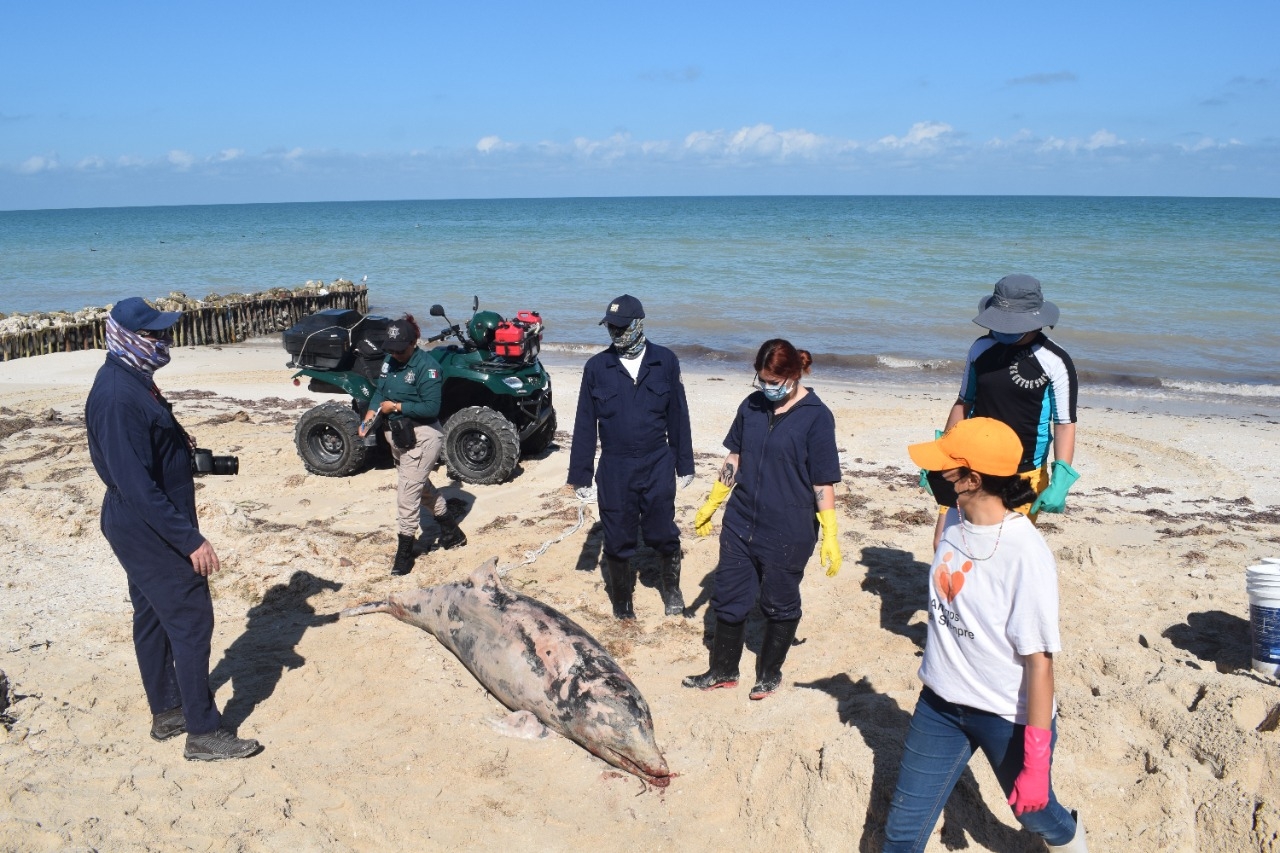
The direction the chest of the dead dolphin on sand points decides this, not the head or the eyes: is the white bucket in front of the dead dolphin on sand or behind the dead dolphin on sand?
in front

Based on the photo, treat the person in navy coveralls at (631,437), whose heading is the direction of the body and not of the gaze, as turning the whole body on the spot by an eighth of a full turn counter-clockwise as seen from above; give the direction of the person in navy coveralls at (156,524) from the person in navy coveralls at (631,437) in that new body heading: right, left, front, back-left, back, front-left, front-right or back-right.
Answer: right

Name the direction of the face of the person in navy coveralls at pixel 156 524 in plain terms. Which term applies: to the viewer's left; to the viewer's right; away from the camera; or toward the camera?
to the viewer's right

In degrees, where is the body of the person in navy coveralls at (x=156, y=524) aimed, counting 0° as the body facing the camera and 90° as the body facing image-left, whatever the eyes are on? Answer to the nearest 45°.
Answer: approximately 270°

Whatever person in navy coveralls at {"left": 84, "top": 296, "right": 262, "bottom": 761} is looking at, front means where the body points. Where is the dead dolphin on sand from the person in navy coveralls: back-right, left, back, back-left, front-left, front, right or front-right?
front

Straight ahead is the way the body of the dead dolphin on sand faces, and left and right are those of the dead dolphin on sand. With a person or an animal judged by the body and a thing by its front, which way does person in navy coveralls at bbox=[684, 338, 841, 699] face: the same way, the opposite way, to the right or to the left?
to the right

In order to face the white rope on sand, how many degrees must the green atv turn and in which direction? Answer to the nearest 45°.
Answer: approximately 45° to its right

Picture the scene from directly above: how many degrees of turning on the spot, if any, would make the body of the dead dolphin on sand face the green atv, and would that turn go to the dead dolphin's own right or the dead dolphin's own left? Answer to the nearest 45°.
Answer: approximately 135° to the dead dolphin's own left

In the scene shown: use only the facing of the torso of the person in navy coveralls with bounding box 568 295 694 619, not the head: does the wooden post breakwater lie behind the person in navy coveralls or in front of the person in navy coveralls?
behind

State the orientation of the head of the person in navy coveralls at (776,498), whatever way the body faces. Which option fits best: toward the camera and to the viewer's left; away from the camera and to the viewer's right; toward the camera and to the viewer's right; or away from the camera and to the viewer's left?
toward the camera and to the viewer's left

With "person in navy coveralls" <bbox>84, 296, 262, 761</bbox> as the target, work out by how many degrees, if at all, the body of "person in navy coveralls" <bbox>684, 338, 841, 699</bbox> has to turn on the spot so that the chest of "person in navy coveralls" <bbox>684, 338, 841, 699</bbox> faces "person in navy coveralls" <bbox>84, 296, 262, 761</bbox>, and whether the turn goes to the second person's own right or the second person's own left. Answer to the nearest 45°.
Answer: approximately 45° to the second person's own right

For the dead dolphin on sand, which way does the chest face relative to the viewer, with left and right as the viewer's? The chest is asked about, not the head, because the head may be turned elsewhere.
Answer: facing the viewer and to the right of the viewer

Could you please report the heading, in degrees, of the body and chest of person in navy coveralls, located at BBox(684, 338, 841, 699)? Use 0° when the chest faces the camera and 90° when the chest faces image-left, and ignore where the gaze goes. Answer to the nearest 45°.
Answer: approximately 45°

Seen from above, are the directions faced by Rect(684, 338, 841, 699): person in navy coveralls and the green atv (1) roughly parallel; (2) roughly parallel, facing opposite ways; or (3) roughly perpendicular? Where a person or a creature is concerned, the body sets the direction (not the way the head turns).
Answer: roughly perpendicular

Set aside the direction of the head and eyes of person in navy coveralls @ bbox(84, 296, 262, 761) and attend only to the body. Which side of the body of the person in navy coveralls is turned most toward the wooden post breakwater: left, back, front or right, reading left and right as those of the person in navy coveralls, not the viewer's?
left

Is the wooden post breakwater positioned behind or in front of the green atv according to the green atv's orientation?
behind

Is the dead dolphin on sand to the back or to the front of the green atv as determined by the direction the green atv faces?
to the front

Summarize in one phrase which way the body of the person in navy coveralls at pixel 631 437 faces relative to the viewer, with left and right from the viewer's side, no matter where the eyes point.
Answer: facing the viewer
